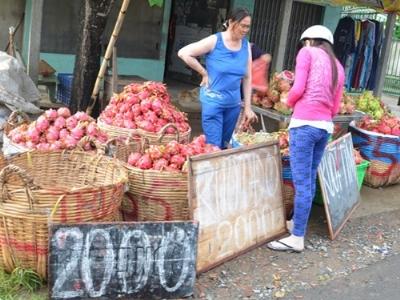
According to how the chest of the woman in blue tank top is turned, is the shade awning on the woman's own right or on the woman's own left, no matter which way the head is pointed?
on the woman's own left

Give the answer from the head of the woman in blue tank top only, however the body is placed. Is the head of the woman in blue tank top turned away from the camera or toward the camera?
toward the camera

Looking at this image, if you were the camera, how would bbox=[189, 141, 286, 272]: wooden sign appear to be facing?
facing the viewer and to the right of the viewer

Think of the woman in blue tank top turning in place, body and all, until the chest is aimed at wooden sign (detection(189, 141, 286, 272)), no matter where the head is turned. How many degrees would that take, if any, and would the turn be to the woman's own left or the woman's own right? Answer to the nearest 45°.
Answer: approximately 45° to the woman's own right

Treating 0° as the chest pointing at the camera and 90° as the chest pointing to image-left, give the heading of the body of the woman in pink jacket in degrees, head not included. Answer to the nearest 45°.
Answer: approximately 135°

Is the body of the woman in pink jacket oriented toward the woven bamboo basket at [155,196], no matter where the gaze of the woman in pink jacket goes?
no

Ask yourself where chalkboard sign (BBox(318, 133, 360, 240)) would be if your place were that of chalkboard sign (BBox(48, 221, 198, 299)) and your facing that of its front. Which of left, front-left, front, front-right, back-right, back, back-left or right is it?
back-left

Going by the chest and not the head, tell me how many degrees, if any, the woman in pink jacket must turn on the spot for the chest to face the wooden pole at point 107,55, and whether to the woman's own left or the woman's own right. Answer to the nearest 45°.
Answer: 0° — they already face it

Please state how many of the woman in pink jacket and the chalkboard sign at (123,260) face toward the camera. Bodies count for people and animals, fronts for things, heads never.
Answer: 1

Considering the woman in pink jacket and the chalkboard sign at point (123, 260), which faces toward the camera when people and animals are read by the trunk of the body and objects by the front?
the chalkboard sign

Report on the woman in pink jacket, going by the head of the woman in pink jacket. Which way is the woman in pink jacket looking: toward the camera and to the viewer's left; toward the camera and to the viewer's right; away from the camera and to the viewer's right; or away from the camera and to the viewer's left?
away from the camera and to the viewer's left

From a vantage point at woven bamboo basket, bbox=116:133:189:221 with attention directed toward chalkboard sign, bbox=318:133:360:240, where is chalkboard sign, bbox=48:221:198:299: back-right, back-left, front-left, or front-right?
back-right

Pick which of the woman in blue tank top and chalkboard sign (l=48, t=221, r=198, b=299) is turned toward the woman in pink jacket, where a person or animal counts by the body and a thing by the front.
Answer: the woman in blue tank top

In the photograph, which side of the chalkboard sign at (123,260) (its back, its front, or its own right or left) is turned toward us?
front
